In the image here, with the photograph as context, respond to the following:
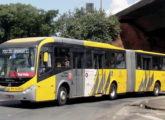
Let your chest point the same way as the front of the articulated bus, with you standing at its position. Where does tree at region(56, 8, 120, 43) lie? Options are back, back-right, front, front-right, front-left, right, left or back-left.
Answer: back-right

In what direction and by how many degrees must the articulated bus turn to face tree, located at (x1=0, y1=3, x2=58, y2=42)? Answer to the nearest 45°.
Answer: approximately 135° to its right

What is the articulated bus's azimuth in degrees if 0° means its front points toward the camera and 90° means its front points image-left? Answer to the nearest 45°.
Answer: approximately 45°
